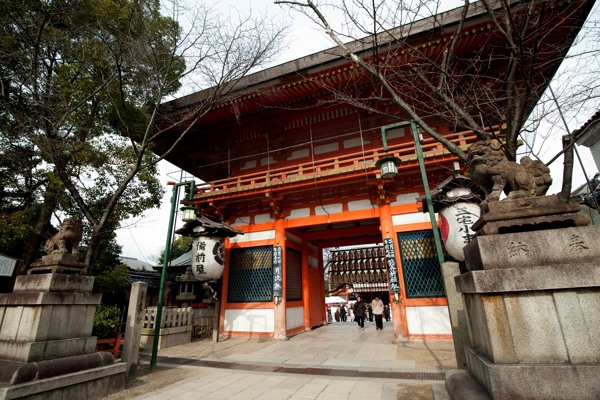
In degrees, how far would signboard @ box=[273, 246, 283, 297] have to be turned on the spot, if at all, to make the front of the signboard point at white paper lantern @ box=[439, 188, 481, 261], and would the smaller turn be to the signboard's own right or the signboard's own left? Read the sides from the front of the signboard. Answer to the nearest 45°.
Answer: approximately 45° to the signboard's own left

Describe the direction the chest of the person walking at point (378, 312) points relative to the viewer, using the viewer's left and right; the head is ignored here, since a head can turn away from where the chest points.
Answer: facing the viewer

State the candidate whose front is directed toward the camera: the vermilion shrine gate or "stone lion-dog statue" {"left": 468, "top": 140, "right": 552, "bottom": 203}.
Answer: the vermilion shrine gate

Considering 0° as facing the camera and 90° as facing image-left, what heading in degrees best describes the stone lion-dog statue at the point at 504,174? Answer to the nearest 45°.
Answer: approximately 90°

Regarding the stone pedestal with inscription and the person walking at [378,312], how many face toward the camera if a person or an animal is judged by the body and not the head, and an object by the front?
2

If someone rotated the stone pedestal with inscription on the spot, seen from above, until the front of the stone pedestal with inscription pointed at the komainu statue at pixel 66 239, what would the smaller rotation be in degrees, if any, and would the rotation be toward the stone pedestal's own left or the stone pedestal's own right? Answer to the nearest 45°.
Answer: approximately 90° to the stone pedestal's own right

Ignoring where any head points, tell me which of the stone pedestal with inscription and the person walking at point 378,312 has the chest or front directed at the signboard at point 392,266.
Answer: the person walking

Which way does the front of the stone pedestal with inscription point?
toward the camera

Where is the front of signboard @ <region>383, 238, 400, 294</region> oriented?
toward the camera

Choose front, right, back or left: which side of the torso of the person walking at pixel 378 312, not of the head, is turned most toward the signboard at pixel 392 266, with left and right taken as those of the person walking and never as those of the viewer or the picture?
front

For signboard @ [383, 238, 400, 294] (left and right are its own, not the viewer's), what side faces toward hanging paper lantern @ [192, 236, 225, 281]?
right
